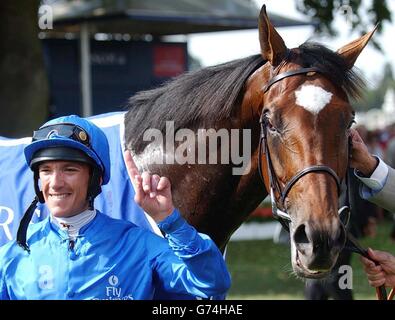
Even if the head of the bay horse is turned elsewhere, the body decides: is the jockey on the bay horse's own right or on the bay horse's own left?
on the bay horse's own right

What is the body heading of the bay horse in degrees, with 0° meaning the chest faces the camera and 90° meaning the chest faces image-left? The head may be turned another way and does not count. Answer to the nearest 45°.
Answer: approximately 315°
